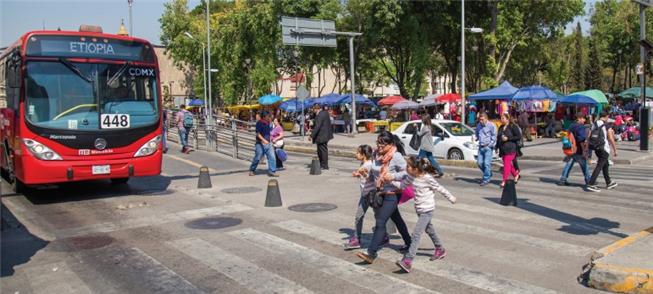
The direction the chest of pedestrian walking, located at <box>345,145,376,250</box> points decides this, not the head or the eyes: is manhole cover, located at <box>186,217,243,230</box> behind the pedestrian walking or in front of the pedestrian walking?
in front

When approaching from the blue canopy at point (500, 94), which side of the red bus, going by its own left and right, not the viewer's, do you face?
left

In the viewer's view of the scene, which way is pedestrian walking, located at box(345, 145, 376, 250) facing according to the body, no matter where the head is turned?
to the viewer's left

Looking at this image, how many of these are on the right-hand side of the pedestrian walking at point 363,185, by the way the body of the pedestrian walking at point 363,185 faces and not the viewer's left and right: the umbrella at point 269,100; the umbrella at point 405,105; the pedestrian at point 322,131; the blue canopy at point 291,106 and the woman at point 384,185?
4

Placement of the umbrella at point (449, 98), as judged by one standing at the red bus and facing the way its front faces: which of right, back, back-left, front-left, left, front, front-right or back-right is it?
left

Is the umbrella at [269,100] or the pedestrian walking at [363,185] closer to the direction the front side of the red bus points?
the pedestrian walking

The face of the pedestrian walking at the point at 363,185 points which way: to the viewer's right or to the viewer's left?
to the viewer's left

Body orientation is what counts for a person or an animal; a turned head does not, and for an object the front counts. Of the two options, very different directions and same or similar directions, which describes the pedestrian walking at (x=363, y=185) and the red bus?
very different directions
